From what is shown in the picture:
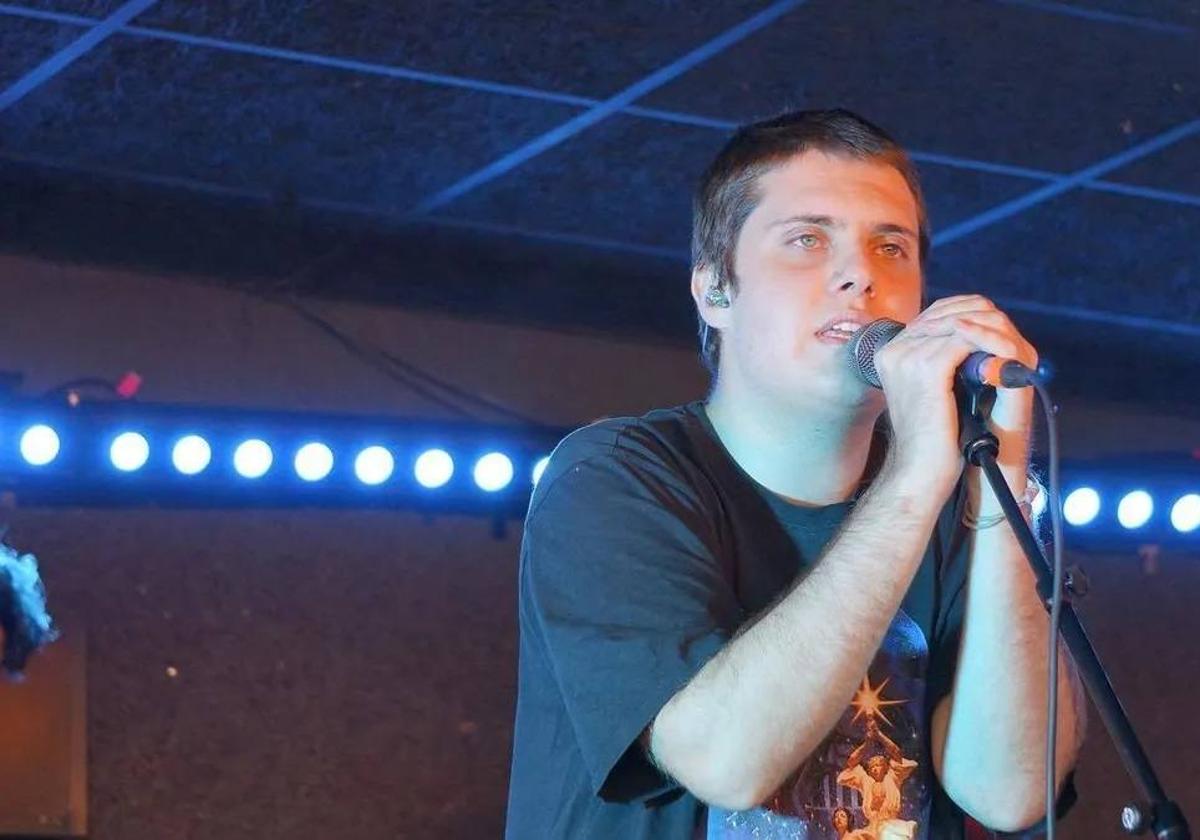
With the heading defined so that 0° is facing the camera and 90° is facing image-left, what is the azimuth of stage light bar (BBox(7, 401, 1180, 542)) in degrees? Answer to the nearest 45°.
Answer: approximately 0°

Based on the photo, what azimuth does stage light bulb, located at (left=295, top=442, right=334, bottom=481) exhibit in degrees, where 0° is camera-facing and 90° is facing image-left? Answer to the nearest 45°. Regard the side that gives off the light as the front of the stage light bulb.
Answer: approximately 0°

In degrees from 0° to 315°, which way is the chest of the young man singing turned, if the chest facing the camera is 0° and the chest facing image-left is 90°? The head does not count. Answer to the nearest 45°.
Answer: approximately 315°

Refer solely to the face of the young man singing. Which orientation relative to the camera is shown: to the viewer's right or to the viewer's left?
to the viewer's right

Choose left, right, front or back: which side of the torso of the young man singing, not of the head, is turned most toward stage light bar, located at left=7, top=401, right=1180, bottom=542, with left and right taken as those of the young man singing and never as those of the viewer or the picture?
back

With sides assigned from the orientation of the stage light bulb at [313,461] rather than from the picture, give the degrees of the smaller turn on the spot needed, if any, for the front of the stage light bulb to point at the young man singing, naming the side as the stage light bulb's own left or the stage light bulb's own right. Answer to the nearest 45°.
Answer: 0° — it already faces them
